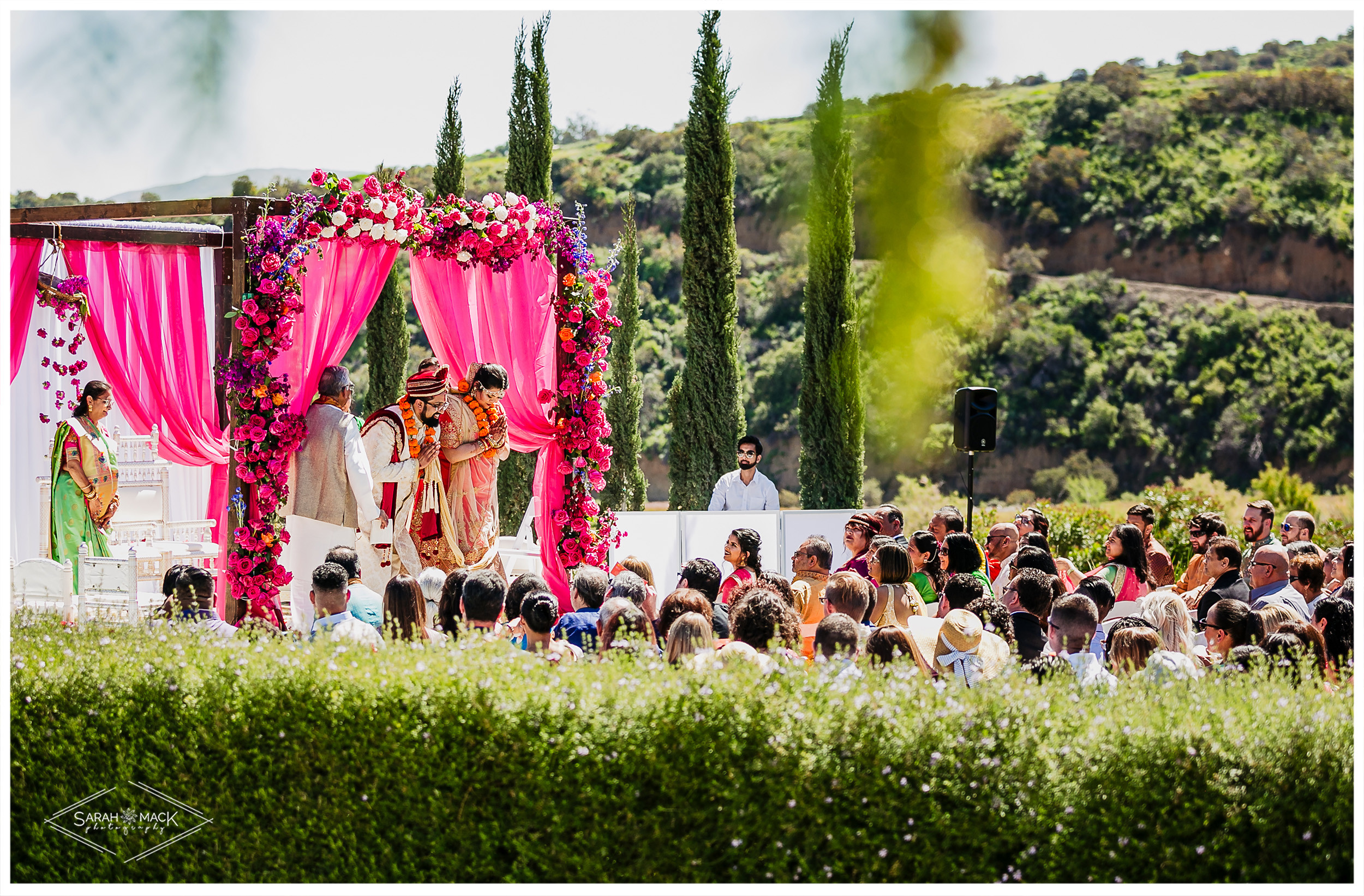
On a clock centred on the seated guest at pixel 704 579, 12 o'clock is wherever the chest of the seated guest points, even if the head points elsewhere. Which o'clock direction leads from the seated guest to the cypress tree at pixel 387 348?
The cypress tree is roughly at 1 o'clock from the seated guest.

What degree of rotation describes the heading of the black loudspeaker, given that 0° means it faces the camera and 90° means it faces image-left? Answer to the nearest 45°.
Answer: approximately 315°

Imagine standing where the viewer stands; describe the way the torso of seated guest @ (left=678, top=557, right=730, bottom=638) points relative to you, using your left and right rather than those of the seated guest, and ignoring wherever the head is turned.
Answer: facing away from the viewer and to the left of the viewer

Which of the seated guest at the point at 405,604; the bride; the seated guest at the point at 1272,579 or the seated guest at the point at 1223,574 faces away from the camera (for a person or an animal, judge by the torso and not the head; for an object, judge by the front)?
the seated guest at the point at 405,604

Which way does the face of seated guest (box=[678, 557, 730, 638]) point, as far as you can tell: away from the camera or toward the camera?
away from the camera

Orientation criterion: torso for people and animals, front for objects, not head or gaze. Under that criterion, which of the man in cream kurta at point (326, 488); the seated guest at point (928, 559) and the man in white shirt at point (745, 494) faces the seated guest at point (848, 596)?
the man in white shirt

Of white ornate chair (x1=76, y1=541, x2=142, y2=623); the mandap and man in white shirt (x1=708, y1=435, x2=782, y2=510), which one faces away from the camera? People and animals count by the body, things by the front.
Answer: the white ornate chair

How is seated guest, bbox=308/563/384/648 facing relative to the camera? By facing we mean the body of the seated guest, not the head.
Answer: away from the camera

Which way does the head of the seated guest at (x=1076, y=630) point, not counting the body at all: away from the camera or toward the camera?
away from the camera

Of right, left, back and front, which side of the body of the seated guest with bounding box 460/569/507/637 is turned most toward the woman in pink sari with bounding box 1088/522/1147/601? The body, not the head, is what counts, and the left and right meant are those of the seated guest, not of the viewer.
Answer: right

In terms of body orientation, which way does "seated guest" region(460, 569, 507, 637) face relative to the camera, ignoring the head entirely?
away from the camera
